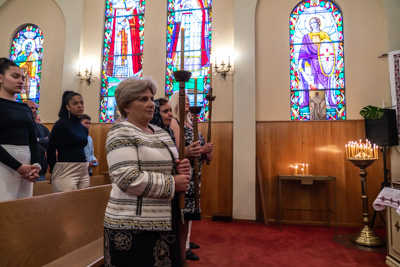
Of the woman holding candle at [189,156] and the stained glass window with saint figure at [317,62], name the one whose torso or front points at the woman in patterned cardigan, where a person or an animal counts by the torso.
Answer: the stained glass window with saint figure

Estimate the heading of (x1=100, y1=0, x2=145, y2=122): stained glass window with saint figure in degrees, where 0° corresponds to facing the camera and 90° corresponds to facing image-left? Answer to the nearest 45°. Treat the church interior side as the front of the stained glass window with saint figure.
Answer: approximately 0°

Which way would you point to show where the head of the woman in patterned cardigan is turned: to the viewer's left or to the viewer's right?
to the viewer's right

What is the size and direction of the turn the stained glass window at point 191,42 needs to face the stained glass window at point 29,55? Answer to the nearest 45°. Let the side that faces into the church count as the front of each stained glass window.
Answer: approximately 90° to its right

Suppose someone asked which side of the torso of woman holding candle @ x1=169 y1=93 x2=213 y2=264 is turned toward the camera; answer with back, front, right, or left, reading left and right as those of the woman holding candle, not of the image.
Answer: right

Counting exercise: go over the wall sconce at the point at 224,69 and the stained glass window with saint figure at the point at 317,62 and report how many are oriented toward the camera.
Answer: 2

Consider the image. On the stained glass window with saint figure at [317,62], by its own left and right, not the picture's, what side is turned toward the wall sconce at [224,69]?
right
